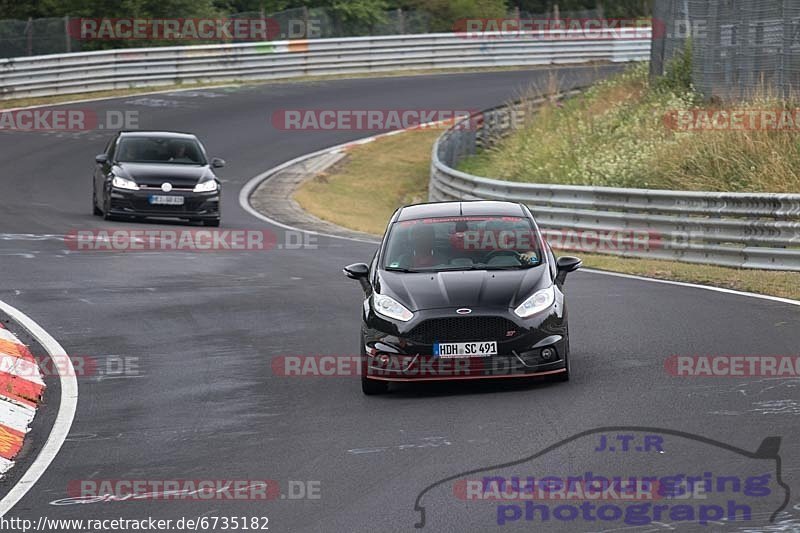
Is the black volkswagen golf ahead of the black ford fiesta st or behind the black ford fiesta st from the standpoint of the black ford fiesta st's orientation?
behind

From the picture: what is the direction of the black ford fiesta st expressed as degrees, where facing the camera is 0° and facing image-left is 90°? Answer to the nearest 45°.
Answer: approximately 0°

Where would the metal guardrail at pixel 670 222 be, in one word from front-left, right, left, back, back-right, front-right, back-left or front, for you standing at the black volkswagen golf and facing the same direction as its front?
front-left

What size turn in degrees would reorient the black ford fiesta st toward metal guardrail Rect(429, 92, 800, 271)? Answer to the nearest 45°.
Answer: approximately 180°

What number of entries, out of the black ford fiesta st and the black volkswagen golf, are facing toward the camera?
2

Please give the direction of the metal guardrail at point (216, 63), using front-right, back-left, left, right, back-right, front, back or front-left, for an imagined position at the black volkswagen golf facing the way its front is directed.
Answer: back

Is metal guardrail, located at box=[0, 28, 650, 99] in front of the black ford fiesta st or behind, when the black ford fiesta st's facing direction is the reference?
behind

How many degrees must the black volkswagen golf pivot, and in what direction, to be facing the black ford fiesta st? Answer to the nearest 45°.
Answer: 0° — it already faces it

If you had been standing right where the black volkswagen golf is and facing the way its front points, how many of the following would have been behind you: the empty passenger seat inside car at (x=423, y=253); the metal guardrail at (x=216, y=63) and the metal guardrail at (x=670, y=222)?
1

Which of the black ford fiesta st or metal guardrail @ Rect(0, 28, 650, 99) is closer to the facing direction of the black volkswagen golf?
the black ford fiesta st
